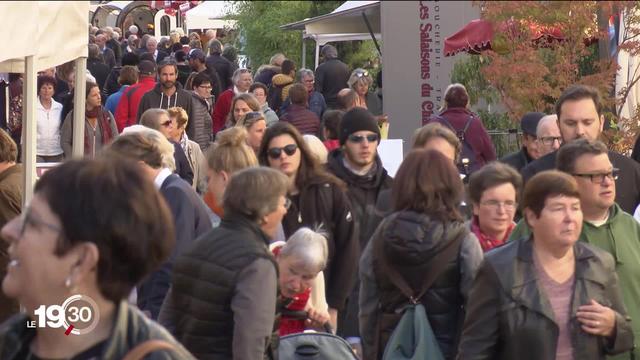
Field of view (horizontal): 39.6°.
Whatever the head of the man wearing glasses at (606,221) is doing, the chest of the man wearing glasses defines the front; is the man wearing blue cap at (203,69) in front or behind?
behind

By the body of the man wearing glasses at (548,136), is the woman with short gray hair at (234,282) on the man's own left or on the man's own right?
on the man's own right

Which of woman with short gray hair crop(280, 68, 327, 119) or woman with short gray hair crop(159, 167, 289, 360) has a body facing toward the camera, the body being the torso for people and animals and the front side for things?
woman with short gray hair crop(280, 68, 327, 119)

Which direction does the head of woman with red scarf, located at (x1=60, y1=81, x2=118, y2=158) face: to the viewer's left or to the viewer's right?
to the viewer's right

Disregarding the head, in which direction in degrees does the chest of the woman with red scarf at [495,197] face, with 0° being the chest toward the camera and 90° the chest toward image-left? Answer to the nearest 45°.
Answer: approximately 315°

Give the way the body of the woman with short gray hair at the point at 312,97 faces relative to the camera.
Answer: toward the camera

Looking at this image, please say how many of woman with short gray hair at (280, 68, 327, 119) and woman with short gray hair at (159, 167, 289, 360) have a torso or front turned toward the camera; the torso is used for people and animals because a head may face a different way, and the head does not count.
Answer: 1

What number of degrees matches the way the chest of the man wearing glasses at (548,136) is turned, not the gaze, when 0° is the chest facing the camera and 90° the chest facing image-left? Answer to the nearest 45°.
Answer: approximately 315°

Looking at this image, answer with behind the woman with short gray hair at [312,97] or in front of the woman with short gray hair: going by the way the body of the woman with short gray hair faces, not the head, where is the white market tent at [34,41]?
in front

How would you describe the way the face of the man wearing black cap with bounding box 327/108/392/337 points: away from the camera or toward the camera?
toward the camera
